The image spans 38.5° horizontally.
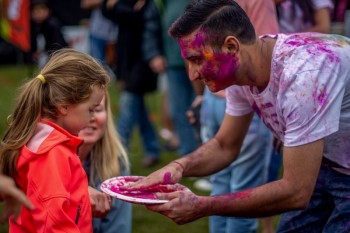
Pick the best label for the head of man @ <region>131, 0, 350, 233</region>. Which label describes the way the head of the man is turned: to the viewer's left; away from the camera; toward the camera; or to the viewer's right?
to the viewer's left

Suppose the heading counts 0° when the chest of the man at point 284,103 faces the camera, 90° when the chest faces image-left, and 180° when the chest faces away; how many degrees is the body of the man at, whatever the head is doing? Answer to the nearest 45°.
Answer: approximately 90°

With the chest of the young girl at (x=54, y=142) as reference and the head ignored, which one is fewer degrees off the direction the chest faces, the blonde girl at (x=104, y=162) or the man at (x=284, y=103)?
the man

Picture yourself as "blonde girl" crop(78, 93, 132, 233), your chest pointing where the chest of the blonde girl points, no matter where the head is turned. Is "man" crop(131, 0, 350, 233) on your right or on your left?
on your left

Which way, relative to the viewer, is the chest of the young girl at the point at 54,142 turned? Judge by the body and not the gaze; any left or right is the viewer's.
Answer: facing to the right of the viewer

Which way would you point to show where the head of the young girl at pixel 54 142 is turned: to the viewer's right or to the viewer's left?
to the viewer's right

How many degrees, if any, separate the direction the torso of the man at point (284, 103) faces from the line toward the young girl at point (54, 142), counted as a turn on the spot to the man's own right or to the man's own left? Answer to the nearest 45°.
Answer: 0° — they already face them

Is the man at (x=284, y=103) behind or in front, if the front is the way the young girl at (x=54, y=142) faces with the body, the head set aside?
in front
